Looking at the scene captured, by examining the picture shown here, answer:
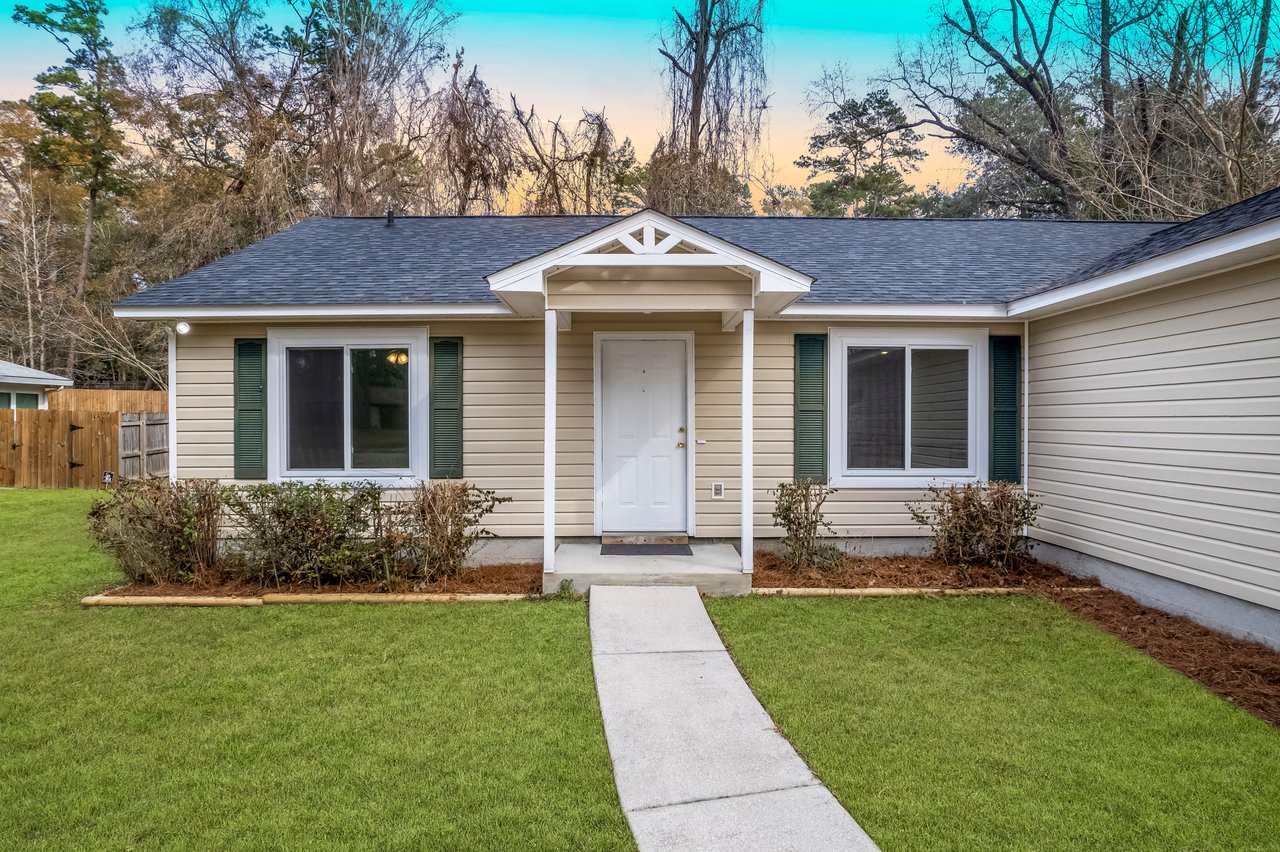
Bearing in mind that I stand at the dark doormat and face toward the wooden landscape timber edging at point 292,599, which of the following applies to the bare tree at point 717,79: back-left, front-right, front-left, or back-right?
back-right

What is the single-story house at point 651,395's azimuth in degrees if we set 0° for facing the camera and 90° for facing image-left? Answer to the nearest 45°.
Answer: approximately 0°

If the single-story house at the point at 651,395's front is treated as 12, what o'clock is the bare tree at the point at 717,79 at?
The bare tree is roughly at 6 o'clock from the single-story house.

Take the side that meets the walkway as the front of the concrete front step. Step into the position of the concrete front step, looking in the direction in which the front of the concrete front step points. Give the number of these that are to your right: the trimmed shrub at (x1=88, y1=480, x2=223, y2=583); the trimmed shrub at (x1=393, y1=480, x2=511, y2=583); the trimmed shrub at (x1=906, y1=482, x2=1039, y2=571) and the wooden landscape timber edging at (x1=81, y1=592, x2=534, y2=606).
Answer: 3

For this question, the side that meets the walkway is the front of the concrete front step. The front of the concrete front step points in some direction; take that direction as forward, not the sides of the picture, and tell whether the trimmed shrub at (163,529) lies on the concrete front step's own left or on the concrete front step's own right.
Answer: on the concrete front step's own right

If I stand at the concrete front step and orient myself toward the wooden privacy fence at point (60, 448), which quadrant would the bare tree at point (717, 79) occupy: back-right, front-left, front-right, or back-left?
front-right

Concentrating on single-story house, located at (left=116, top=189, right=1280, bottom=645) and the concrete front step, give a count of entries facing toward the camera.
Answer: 2

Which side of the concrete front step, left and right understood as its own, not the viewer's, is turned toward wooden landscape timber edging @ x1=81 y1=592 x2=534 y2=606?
right

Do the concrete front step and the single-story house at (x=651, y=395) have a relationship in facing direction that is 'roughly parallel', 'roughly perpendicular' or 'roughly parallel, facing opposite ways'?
roughly parallel

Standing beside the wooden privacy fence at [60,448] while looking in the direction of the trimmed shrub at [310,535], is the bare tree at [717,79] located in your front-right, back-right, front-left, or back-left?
front-left

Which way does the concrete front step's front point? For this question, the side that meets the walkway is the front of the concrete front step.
toward the camera

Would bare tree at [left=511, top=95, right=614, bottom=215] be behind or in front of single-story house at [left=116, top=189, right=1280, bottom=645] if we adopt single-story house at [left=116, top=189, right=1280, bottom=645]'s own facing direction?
behind

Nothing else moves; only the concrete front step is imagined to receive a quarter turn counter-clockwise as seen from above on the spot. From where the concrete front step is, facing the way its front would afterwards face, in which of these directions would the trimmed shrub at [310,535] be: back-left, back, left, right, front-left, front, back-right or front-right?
back

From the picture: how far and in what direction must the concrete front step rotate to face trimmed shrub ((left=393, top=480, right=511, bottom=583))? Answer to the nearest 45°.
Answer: approximately 90° to its right

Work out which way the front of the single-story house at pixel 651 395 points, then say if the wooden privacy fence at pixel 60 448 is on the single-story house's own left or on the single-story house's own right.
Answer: on the single-story house's own right

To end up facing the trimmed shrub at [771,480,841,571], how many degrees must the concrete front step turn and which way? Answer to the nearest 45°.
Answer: approximately 135° to its left
